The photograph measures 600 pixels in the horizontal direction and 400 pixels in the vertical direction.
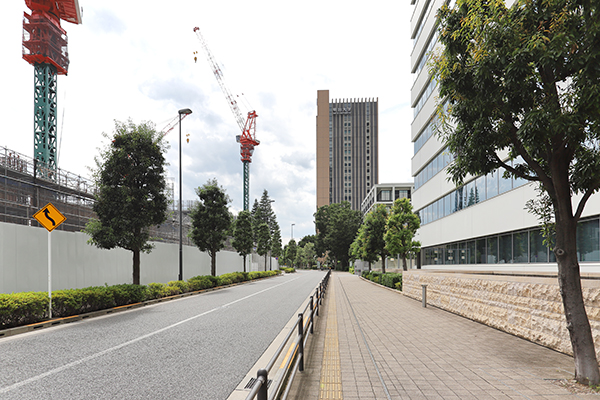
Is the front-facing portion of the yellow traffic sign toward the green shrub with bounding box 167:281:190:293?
no

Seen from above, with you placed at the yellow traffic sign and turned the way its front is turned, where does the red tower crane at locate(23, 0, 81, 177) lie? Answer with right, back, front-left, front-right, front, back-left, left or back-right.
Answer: back

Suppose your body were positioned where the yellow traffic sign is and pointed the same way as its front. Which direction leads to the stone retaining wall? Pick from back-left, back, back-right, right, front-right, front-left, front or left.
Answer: front-left

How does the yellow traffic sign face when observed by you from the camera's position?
facing the viewer

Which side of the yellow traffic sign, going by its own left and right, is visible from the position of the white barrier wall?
back

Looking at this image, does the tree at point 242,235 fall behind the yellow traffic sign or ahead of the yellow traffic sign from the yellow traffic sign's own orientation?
behind

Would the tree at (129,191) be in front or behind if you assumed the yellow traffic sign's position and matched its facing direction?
behind

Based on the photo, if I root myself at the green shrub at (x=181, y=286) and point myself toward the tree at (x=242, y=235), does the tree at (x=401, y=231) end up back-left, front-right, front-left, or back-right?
front-right

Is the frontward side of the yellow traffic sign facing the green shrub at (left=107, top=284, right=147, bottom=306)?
no

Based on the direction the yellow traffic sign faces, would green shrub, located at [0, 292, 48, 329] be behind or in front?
in front

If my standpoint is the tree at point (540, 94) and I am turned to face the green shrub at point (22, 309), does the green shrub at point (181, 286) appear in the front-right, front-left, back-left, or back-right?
front-right
